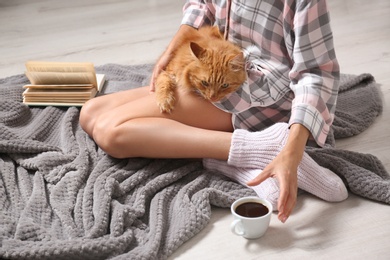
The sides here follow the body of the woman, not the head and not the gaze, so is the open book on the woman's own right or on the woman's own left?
on the woman's own right

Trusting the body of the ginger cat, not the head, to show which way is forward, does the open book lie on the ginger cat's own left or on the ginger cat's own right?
on the ginger cat's own right

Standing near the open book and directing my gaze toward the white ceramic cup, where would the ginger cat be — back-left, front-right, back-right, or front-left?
front-left

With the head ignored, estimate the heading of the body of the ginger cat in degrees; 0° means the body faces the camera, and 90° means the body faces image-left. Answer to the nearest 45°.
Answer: approximately 0°

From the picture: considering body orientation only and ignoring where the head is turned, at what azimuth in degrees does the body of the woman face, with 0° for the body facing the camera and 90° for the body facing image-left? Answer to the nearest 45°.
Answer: approximately 45°
